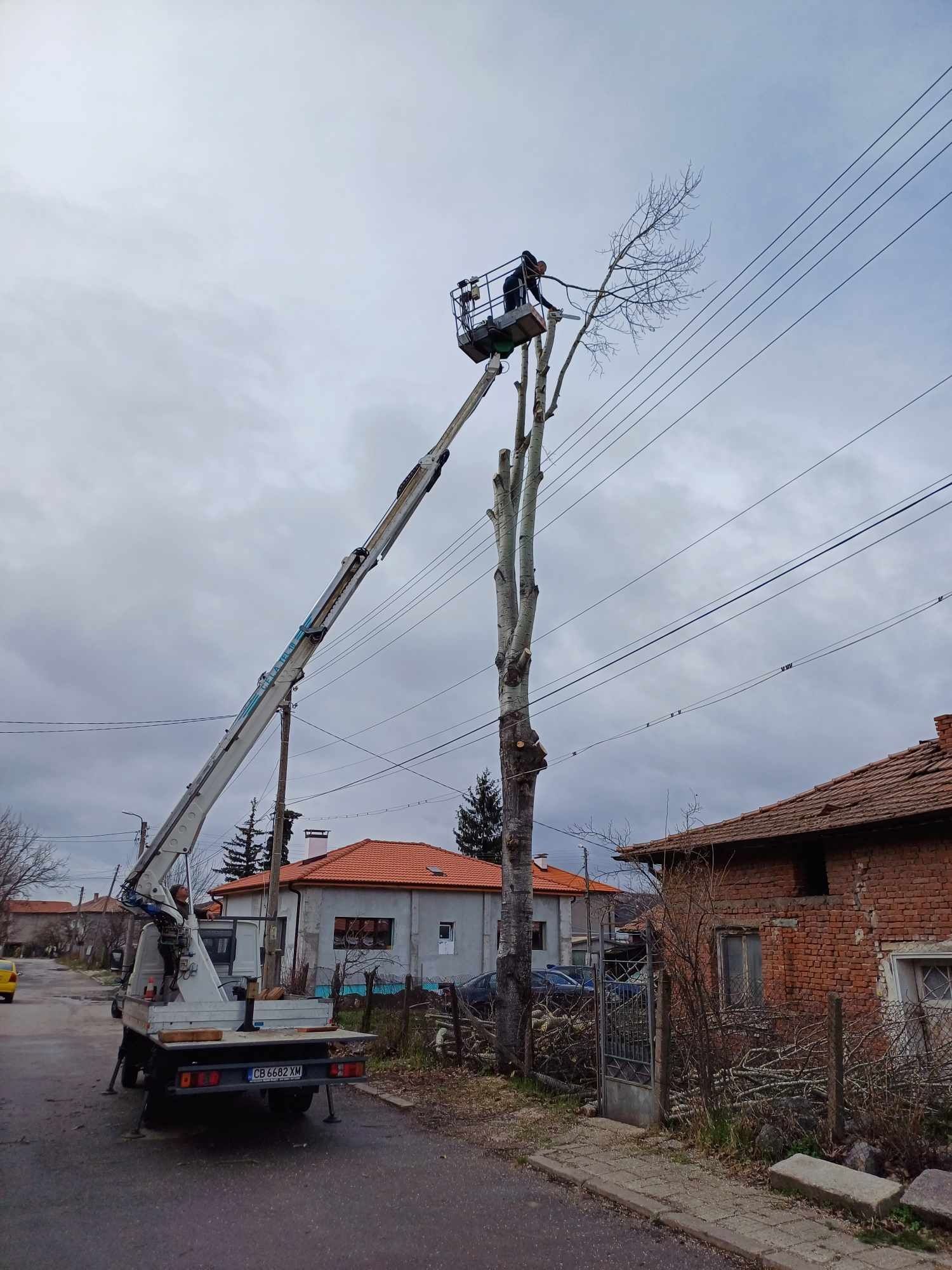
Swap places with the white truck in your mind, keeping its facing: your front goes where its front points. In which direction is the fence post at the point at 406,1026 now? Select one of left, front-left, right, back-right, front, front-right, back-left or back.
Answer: front-right

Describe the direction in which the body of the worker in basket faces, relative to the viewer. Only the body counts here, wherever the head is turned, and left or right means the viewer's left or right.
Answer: facing to the right of the viewer

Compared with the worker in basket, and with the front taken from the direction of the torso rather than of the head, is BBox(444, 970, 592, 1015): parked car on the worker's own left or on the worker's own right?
on the worker's own left

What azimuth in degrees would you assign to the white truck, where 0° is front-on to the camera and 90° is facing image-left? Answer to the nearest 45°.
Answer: approximately 180°

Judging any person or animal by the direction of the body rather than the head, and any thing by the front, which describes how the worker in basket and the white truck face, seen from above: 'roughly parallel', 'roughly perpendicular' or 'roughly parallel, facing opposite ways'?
roughly perpendicular

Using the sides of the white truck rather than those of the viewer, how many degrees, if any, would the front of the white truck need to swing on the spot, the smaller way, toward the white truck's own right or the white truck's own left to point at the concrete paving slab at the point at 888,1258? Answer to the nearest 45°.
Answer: approximately 135° to the white truck's own right

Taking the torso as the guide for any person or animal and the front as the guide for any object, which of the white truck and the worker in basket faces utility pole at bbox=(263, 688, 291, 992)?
the white truck

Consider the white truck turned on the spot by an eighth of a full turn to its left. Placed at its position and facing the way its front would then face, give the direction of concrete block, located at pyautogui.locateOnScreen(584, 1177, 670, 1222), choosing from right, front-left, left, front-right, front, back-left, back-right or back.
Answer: back

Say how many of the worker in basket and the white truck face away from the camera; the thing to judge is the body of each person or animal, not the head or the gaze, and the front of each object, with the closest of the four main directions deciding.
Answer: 1

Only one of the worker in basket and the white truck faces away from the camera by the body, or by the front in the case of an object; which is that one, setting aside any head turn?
the white truck

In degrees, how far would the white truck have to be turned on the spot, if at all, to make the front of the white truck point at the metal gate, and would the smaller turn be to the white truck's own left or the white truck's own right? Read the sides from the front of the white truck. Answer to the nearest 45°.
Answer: approximately 90° to the white truck's own right
